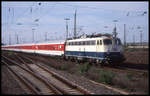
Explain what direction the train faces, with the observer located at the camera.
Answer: facing the viewer and to the right of the viewer
